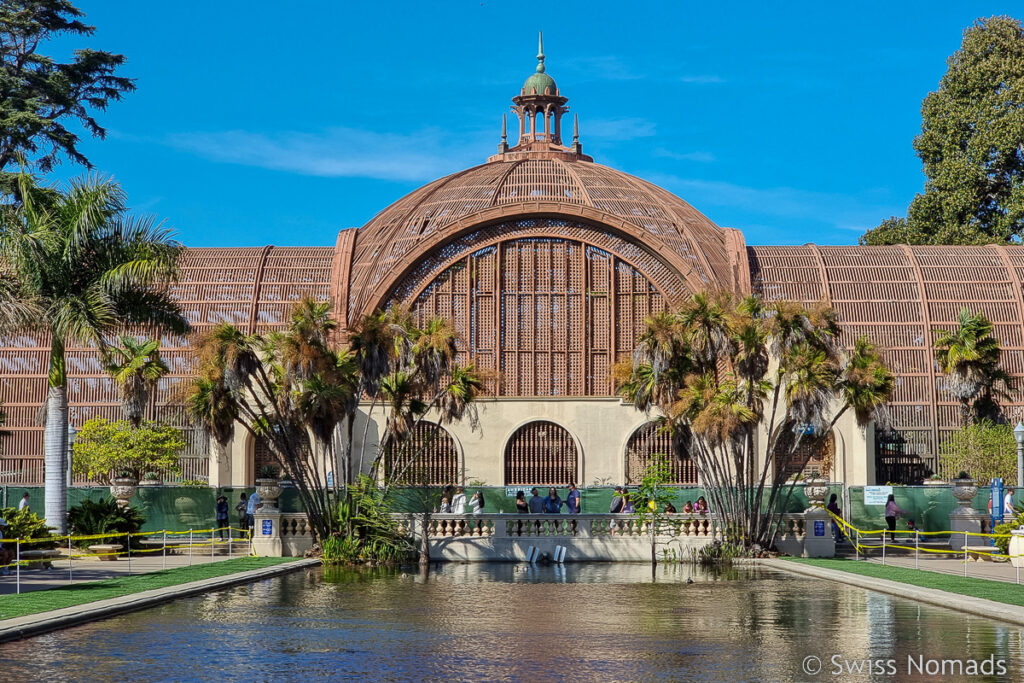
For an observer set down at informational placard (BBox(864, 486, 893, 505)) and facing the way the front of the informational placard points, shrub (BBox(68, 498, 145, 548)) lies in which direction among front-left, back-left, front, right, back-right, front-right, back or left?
front-right

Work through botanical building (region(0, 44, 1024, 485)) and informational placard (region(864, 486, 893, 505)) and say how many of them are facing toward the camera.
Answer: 2

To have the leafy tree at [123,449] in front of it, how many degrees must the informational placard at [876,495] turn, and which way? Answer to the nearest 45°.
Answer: approximately 90° to its right

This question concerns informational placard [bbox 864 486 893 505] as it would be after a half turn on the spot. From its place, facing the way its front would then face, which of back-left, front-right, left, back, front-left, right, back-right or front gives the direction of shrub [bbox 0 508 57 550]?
back-left

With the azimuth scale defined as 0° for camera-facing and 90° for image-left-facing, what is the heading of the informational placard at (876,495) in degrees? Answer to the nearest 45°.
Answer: approximately 0°

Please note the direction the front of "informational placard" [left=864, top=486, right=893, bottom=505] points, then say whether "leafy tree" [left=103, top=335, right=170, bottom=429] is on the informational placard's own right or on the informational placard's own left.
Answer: on the informational placard's own right

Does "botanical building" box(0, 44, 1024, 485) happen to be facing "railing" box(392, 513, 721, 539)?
yes

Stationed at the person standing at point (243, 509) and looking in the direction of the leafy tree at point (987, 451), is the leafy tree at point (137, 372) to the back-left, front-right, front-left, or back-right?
back-left

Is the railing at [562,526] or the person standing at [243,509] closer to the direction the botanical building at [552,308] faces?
the railing

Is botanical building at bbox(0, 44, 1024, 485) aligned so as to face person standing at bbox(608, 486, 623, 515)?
yes

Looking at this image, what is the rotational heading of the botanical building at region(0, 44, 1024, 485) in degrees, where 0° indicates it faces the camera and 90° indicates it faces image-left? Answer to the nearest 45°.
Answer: approximately 0°

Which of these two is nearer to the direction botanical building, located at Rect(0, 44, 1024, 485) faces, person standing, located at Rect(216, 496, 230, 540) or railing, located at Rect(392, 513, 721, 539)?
the railing
